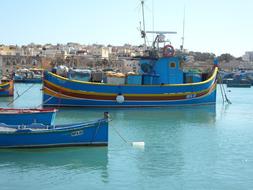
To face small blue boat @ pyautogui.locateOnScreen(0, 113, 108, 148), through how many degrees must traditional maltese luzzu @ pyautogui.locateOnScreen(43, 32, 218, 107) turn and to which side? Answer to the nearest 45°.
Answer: approximately 90° to its right

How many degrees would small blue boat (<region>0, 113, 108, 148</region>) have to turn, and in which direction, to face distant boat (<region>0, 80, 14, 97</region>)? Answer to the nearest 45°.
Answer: approximately 90° to its left

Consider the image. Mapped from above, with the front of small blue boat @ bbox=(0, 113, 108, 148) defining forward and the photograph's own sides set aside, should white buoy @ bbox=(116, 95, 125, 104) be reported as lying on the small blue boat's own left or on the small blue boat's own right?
on the small blue boat's own left

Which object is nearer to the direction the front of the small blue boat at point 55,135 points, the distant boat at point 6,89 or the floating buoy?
the floating buoy

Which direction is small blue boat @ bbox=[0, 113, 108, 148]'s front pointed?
to the viewer's right

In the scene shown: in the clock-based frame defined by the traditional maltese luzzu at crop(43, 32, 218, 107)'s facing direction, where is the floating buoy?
The floating buoy is roughly at 3 o'clock from the traditional maltese luzzu.

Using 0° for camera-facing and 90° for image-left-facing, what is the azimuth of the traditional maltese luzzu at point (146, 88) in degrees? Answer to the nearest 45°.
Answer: approximately 270°
